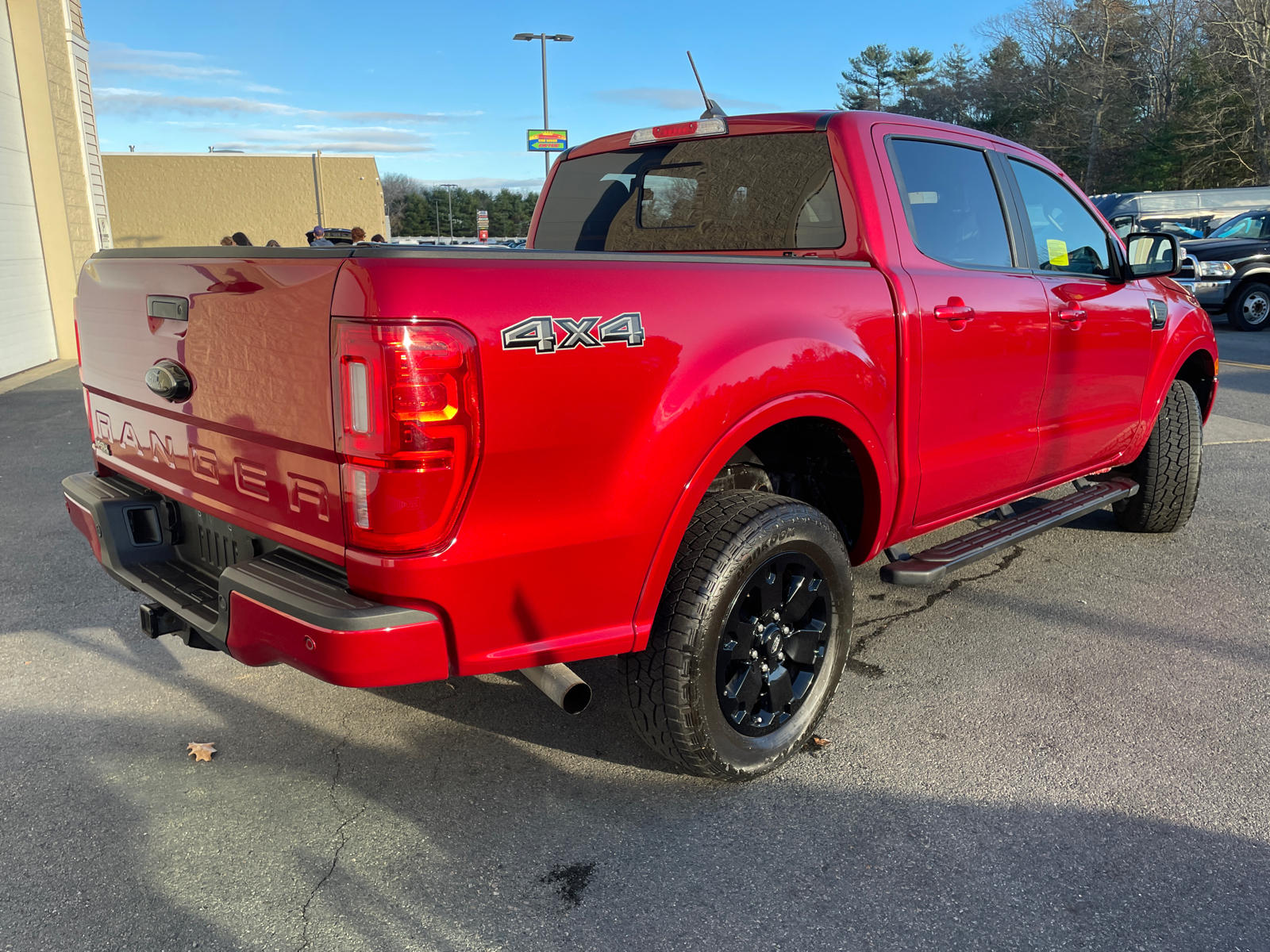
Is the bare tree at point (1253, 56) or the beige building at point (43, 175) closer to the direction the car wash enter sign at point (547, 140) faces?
the beige building

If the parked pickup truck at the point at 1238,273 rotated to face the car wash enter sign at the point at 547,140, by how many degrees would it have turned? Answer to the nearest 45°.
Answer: approximately 45° to its right

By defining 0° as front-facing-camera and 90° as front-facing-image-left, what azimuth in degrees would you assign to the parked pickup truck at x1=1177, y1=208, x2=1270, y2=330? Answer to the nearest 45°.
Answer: approximately 45°

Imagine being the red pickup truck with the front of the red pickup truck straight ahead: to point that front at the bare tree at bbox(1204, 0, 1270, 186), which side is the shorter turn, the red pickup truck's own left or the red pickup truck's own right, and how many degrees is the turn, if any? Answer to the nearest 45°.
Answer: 0° — it already faces it

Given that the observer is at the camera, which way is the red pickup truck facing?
facing away from the viewer and to the right of the viewer

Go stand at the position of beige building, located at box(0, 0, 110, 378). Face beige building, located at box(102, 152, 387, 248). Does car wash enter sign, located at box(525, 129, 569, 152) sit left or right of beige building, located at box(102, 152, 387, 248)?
right

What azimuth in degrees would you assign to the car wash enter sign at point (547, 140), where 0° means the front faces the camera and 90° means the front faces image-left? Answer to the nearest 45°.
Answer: approximately 0°

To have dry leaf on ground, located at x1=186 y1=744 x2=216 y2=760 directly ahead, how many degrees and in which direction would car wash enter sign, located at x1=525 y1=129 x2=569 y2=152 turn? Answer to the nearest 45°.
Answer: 0° — it already faces it

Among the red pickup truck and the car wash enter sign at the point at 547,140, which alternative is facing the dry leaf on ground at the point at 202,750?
the car wash enter sign

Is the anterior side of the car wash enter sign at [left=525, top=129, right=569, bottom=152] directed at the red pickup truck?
yes

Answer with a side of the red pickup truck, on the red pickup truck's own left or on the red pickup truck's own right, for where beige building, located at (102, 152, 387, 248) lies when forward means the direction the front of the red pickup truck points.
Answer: on the red pickup truck's own left

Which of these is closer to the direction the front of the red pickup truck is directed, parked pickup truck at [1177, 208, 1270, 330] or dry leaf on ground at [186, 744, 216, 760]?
the parked pickup truck

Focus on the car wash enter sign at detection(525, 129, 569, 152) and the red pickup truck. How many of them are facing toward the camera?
1
